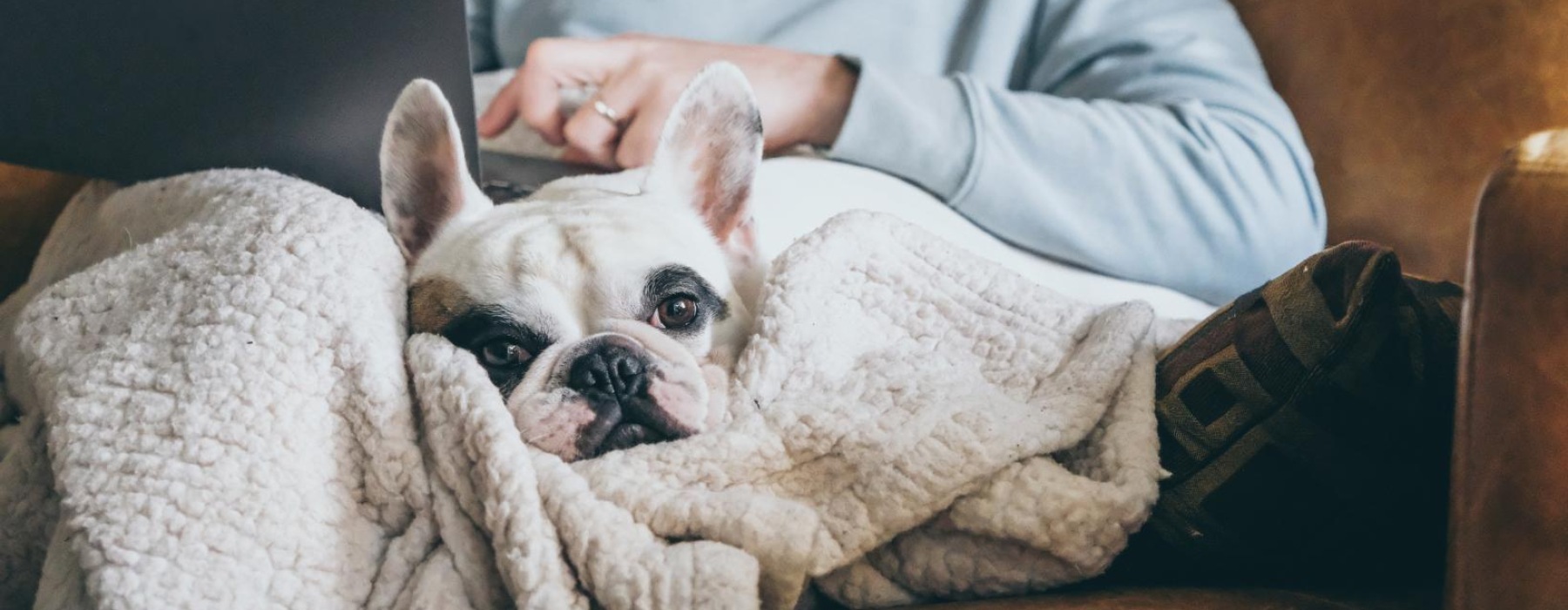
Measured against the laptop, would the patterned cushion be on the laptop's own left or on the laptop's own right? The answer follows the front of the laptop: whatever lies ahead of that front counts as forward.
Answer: on the laptop's own right

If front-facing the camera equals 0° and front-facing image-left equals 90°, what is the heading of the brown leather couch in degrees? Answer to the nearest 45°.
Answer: approximately 0°

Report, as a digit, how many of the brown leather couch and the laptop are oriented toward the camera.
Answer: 1

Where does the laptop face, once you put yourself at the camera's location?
facing away from the viewer and to the right of the viewer

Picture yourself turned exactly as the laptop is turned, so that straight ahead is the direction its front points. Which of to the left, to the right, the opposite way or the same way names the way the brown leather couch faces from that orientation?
the opposite way
